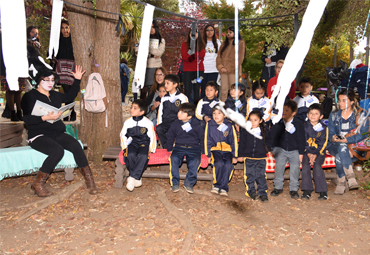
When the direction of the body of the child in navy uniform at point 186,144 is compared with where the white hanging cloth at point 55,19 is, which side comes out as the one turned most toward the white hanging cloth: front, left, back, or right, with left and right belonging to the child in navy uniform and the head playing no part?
right

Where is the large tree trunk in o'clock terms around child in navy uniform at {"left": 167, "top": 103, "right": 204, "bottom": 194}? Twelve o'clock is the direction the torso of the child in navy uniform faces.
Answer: The large tree trunk is roughly at 4 o'clock from the child in navy uniform.

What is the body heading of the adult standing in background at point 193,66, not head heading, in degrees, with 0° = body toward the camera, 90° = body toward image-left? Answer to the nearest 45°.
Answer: approximately 0°

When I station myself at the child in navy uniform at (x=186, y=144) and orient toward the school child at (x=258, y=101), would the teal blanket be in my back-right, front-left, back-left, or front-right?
back-left

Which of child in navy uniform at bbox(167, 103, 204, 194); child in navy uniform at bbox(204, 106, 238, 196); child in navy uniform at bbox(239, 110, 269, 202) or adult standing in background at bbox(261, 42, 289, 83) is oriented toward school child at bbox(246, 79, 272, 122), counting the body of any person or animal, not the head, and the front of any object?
the adult standing in background

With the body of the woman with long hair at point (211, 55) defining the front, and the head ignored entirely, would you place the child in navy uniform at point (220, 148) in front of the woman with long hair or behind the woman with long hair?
in front

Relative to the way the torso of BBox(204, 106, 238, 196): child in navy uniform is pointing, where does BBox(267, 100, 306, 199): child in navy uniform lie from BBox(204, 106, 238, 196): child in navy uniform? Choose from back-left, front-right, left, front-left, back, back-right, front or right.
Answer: left

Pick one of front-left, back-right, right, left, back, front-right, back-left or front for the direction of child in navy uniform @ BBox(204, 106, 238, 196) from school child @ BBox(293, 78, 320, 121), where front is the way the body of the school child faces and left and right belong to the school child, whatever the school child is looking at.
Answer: front-right
